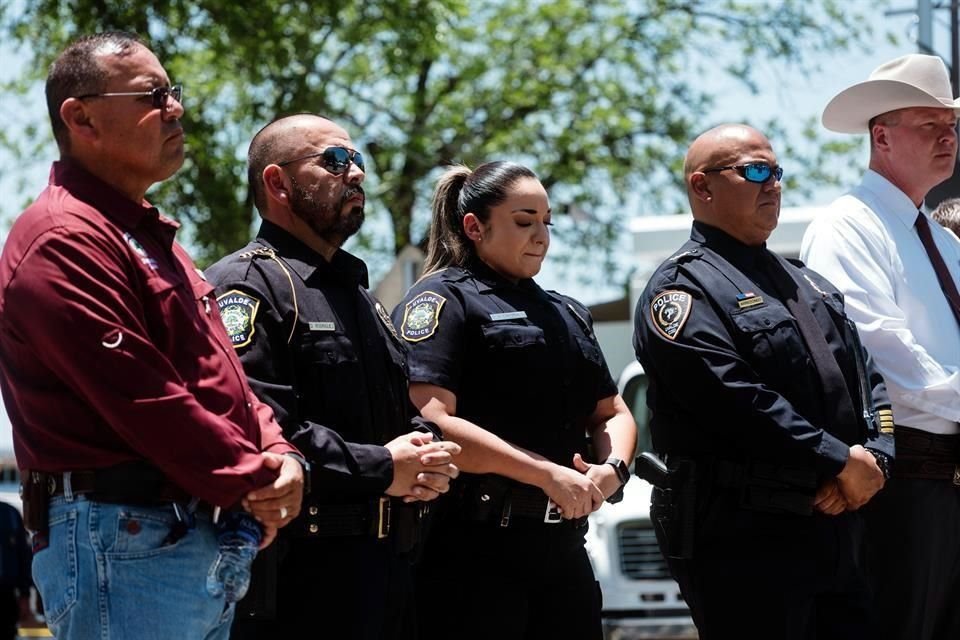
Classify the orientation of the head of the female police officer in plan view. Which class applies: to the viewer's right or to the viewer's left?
to the viewer's right

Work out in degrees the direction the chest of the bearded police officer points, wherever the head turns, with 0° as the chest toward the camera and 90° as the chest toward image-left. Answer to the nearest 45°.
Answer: approximately 315°

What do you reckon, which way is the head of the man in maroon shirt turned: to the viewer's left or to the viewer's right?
to the viewer's right

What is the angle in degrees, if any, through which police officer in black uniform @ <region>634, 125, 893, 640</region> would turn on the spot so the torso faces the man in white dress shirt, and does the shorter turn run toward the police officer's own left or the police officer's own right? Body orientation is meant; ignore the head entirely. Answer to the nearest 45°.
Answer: approximately 90° to the police officer's own left

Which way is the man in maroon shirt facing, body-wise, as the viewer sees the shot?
to the viewer's right

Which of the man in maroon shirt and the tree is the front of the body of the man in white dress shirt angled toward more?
the man in maroon shirt

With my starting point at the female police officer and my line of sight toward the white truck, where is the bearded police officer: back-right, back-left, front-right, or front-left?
back-left
